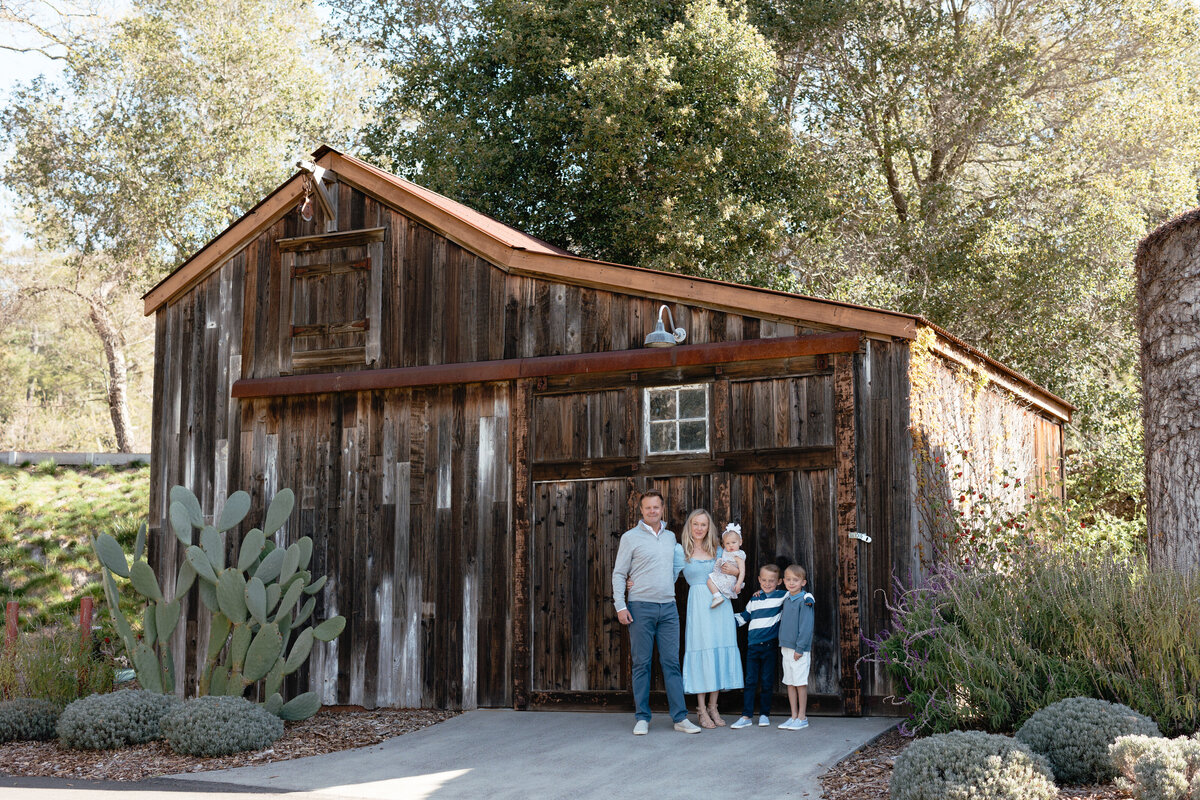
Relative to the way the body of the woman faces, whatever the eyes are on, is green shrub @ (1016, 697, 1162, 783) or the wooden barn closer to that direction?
the green shrub

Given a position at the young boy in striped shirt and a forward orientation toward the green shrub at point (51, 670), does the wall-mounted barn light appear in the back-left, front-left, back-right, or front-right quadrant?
front-right

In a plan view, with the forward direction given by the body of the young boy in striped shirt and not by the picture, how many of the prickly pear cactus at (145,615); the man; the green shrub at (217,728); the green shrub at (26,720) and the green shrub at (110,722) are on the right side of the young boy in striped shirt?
5

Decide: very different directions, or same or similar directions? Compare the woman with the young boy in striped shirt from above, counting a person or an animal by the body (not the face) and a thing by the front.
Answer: same or similar directions

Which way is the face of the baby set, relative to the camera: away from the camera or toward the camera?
toward the camera

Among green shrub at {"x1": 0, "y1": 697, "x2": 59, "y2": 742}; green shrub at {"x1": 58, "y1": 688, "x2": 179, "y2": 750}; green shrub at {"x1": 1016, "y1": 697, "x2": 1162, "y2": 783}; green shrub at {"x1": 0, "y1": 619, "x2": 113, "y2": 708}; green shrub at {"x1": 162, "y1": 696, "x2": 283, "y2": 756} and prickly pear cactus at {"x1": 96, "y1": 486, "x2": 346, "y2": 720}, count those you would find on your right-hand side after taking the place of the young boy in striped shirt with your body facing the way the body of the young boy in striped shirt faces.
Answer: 5

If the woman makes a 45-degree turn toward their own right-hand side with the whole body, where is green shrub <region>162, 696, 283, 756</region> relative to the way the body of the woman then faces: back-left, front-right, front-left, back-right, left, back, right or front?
front-right

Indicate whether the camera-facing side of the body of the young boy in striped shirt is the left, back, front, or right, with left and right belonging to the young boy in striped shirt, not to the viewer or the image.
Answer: front

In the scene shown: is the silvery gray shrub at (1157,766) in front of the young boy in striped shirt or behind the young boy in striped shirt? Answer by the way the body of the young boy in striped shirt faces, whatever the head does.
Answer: in front

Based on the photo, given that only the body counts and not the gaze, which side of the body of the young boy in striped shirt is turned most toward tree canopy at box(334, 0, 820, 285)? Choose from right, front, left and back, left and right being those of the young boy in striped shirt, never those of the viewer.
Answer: back

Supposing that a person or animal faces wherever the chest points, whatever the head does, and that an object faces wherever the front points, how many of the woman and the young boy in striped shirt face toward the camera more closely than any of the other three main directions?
2

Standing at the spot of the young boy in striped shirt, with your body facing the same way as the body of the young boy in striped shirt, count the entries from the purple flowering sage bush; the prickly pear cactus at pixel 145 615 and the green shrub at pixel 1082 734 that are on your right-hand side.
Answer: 1
